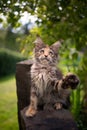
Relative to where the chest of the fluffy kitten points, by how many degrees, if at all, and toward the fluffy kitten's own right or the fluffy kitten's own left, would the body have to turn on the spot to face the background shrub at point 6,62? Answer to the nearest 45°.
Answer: approximately 180°

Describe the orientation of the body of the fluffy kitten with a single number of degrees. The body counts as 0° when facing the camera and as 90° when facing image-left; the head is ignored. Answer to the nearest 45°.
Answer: approximately 0°
